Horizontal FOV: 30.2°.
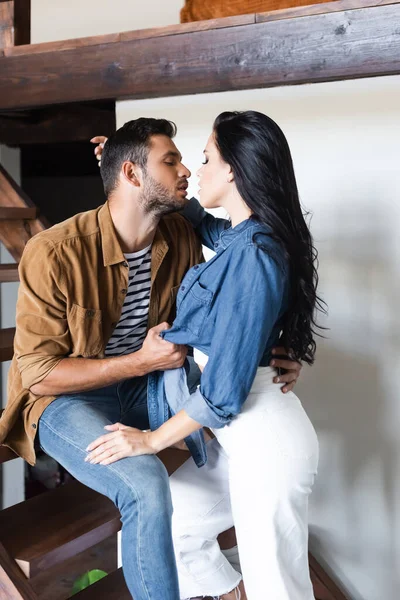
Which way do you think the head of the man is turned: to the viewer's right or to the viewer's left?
to the viewer's right

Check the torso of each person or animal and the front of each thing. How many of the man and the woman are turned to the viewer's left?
1

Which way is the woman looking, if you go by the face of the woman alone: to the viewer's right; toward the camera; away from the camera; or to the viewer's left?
to the viewer's left

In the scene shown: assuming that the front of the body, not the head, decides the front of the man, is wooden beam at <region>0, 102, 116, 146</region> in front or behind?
behind

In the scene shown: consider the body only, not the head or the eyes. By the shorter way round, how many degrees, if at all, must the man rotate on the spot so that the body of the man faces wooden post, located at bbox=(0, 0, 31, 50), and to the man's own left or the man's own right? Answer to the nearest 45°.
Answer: approximately 180°

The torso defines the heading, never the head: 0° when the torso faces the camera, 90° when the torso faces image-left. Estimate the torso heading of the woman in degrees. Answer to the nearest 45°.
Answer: approximately 90°

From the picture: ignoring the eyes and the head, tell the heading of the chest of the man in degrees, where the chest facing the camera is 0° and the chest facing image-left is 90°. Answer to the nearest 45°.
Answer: approximately 315°
